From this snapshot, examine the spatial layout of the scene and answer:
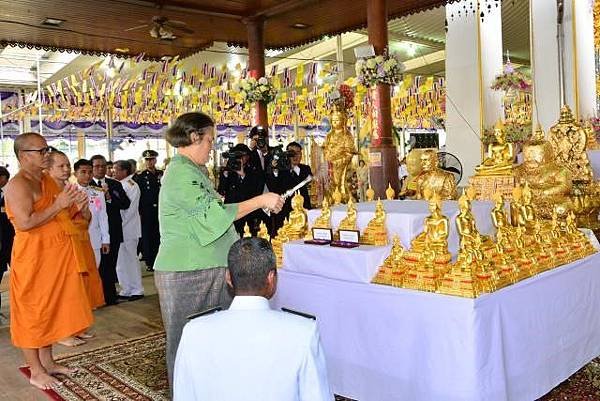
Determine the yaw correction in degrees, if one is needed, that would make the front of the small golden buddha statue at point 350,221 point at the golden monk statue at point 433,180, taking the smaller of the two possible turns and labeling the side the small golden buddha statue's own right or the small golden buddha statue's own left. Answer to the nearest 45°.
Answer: approximately 180°

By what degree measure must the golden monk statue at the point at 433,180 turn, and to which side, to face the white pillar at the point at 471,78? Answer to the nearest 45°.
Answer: approximately 135° to its right

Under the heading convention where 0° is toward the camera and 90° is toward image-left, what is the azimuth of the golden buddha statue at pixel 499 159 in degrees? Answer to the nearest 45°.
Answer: approximately 45°

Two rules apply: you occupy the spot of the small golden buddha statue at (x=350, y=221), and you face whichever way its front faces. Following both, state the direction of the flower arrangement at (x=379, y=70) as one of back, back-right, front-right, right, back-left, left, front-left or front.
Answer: back-right

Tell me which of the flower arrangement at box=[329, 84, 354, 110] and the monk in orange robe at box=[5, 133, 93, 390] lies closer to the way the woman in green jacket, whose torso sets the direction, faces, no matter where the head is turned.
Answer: the flower arrangement

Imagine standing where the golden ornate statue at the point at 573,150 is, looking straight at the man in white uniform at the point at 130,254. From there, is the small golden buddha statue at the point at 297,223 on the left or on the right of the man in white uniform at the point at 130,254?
left

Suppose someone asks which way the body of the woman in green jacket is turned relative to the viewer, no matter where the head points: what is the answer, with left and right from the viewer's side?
facing to the right of the viewer

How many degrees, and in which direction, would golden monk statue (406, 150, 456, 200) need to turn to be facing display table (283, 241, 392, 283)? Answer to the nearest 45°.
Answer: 0° — it already faces it

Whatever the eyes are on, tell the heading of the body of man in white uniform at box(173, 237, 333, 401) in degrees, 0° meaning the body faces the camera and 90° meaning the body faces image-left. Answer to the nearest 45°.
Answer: approximately 180°

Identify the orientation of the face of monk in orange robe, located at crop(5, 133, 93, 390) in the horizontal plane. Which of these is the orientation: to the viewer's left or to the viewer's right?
to the viewer's right

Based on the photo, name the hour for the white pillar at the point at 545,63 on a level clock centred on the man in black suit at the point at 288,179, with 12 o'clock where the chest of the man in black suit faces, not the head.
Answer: The white pillar is roughly at 8 o'clock from the man in black suit.
